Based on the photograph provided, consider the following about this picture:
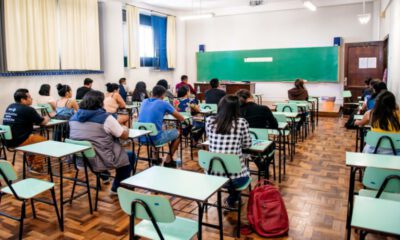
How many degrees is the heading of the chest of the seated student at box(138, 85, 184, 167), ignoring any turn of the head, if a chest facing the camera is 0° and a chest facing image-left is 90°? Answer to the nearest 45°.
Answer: approximately 225°

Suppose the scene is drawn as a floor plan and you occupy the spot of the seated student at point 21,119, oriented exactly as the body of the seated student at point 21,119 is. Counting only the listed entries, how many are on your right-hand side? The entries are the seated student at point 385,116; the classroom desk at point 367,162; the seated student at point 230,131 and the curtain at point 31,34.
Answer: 3

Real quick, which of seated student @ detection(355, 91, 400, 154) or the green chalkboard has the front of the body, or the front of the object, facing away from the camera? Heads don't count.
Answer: the seated student

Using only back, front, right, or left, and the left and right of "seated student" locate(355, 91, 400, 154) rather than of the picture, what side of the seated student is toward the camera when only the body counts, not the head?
back

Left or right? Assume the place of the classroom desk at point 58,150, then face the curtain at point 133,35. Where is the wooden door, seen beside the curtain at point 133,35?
right

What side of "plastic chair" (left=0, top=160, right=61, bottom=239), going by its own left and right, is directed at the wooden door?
front

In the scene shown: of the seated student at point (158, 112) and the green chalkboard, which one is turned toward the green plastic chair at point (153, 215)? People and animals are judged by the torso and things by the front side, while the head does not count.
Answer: the green chalkboard

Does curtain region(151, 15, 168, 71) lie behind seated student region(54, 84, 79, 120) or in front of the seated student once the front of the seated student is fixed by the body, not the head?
in front

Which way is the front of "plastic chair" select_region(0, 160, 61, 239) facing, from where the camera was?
facing away from the viewer and to the right of the viewer

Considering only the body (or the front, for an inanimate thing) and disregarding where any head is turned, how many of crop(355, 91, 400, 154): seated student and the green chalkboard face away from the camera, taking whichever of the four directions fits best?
1

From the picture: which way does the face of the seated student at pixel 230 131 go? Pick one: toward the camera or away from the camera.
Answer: away from the camera

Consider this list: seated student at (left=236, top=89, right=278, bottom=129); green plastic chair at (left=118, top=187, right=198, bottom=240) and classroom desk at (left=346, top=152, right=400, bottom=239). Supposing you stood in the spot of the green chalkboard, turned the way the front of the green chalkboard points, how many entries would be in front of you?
3

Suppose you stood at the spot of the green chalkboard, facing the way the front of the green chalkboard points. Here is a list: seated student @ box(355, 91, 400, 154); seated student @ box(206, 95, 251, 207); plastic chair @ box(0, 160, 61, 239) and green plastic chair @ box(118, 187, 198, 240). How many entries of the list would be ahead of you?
4

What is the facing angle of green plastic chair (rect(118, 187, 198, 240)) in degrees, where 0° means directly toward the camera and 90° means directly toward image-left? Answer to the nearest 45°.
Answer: approximately 225°

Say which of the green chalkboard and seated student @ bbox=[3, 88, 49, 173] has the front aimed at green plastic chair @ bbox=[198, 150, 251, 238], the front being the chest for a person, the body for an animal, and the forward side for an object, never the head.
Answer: the green chalkboard

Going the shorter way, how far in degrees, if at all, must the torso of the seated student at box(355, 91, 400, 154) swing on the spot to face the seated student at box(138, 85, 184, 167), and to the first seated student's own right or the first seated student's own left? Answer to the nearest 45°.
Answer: approximately 90° to the first seated student's own left

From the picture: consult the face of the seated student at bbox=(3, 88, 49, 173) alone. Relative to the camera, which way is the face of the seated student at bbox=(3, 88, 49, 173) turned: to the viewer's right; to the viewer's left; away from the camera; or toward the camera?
to the viewer's right

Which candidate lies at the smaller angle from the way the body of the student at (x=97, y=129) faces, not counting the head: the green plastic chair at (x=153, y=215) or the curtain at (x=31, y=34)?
the curtain
